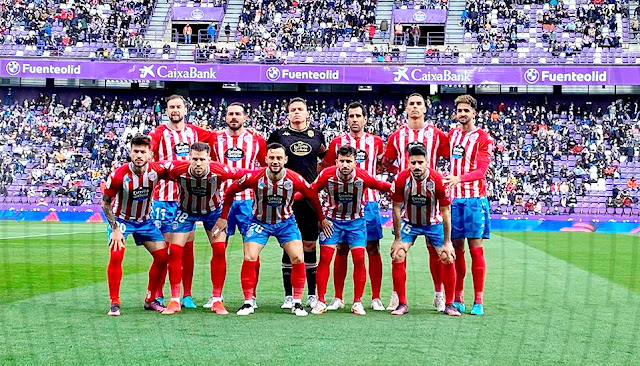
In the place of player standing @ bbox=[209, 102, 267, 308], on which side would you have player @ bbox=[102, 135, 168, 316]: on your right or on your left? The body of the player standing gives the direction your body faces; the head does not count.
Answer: on your right

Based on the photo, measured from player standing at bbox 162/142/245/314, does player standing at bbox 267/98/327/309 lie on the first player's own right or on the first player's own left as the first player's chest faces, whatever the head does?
on the first player's own left

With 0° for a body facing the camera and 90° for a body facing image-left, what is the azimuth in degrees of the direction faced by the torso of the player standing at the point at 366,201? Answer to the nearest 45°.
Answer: approximately 0°

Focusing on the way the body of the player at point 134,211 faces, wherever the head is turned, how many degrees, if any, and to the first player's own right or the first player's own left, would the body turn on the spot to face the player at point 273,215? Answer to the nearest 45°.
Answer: approximately 90° to the first player's own left

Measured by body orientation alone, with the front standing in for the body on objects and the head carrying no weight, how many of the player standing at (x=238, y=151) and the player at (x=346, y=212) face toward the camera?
2

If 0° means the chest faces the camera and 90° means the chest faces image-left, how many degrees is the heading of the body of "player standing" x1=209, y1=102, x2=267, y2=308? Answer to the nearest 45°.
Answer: approximately 0°
